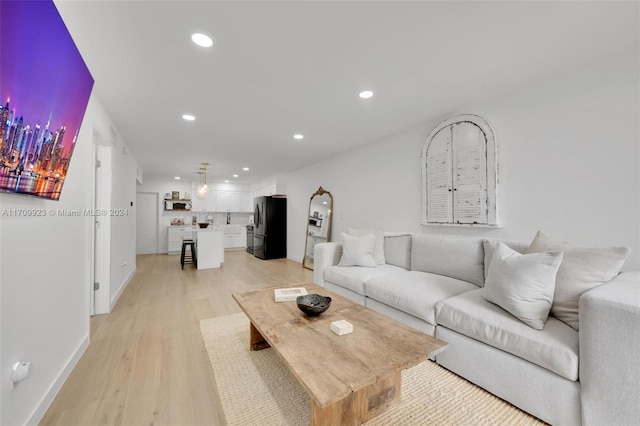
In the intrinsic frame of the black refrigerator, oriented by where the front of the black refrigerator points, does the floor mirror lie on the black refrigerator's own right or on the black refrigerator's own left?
on the black refrigerator's own left

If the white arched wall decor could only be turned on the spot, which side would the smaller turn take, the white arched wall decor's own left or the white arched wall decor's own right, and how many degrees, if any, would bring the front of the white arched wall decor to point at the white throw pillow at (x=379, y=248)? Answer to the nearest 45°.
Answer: approximately 45° to the white arched wall decor's own right

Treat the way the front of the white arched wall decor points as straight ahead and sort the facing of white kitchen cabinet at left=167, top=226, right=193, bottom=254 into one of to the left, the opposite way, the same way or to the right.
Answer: to the left

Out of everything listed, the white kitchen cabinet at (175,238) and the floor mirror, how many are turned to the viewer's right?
0

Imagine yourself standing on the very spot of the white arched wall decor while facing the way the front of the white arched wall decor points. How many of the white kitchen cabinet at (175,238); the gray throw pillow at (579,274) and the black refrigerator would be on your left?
1

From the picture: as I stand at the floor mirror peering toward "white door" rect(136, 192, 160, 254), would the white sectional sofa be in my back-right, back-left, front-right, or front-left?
back-left

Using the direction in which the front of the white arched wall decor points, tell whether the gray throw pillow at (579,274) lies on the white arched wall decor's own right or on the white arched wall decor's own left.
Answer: on the white arched wall decor's own left

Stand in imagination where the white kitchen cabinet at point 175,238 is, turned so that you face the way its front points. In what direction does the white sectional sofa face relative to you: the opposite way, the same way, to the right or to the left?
to the right

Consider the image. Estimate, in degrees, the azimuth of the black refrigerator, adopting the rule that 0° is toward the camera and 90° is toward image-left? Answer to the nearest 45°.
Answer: approximately 45°

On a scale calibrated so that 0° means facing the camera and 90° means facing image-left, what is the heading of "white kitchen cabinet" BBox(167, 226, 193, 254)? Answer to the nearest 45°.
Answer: approximately 0°
